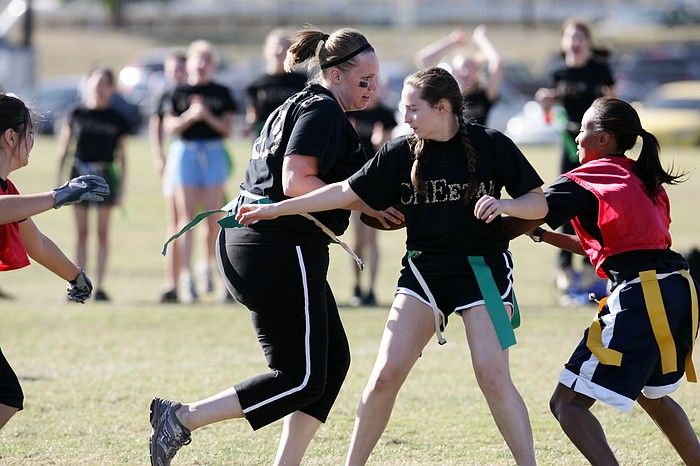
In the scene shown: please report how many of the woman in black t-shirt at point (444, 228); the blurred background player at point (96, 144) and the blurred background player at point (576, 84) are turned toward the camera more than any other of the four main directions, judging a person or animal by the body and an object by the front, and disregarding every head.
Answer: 3

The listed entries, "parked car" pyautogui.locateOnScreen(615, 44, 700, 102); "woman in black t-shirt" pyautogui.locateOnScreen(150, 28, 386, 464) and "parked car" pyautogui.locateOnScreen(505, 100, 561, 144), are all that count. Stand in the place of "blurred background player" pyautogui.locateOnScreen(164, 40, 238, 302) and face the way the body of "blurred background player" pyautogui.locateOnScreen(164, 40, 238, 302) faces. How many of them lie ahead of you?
1

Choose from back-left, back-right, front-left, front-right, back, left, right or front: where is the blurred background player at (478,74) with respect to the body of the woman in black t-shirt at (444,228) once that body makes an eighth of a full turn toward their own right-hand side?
back-right

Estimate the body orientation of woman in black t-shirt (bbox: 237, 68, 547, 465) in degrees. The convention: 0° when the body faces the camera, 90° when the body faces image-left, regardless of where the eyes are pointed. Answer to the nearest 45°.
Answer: approximately 0°

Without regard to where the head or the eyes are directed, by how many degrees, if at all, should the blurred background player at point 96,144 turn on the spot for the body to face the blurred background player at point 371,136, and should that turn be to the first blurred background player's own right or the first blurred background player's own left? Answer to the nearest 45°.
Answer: approximately 90° to the first blurred background player's own left

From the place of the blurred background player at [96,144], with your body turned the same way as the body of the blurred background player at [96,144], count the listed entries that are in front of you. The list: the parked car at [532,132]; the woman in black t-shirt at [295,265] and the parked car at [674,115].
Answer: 1

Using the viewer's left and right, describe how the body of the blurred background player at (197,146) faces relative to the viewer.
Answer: facing the viewer

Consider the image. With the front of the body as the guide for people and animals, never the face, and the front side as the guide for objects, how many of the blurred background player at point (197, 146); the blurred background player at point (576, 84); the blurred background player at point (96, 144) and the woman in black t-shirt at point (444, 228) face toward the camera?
4

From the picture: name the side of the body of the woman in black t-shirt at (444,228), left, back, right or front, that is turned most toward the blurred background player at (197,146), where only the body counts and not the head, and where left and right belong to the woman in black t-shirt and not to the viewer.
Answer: back

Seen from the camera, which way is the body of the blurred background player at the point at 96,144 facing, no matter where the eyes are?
toward the camera

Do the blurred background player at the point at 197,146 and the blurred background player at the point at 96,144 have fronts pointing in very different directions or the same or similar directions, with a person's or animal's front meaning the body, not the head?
same or similar directions

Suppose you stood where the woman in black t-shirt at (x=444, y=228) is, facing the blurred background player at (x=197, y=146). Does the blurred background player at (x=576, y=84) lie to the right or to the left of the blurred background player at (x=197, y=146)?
right

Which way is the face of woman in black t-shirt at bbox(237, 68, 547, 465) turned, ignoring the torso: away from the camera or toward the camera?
toward the camera

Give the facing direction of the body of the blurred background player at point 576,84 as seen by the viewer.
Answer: toward the camera

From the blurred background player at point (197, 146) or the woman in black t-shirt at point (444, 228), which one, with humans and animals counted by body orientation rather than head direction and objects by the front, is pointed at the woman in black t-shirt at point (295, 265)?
the blurred background player

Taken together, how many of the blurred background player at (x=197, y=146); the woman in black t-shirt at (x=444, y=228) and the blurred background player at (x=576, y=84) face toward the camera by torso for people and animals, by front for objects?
3

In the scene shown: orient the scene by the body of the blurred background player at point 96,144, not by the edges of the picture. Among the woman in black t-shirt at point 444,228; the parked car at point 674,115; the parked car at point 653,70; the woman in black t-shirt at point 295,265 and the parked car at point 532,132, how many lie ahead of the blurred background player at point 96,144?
2

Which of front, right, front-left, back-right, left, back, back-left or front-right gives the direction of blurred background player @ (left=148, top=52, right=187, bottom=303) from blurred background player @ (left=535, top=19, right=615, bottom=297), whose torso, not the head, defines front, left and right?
right

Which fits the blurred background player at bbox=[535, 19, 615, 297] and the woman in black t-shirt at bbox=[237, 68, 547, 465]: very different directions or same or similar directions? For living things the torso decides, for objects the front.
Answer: same or similar directions
